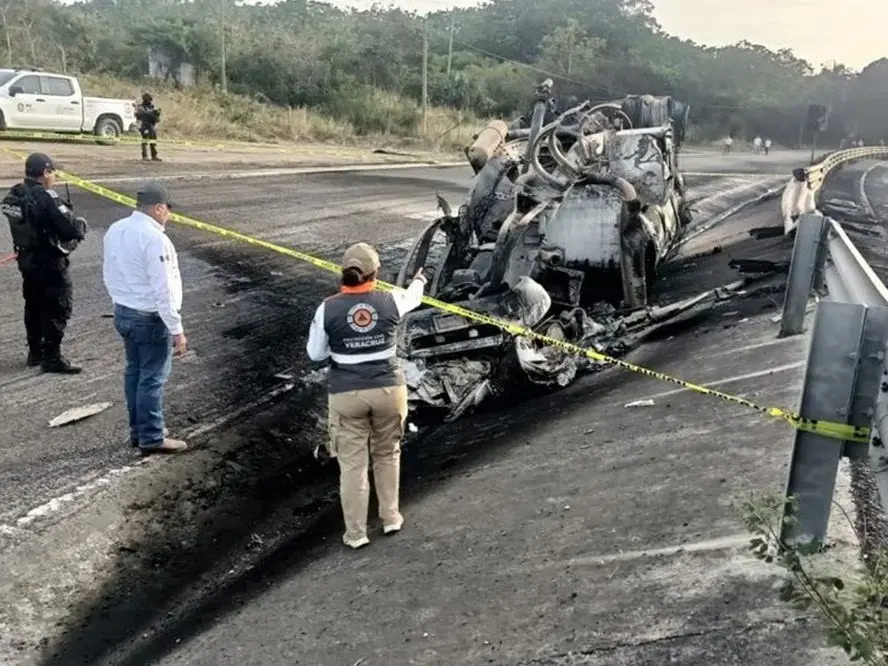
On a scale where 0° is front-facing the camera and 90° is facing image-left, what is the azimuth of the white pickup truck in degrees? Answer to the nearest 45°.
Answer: approximately 90°

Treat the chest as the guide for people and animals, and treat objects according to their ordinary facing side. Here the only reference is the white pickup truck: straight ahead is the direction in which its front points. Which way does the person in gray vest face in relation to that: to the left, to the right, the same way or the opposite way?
to the right

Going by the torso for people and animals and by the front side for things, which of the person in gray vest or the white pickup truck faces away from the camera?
the person in gray vest

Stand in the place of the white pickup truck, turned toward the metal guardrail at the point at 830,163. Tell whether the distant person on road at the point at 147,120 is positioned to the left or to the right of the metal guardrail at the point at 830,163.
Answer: right

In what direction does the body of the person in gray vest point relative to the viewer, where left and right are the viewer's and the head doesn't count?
facing away from the viewer

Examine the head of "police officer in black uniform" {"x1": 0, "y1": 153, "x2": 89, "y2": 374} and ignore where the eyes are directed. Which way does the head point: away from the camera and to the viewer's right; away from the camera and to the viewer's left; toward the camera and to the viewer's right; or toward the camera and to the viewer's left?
away from the camera and to the viewer's right

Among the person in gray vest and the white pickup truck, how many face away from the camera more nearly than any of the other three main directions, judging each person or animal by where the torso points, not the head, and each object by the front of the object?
1

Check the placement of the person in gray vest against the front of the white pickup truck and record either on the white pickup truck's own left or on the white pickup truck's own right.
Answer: on the white pickup truck's own left

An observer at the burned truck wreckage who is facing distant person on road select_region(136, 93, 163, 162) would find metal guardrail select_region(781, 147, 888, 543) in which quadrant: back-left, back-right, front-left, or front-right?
back-left

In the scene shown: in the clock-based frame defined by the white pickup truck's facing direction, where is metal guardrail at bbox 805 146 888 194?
The metal guardrail is roughly at 7 o'clock from the white pickup truck.

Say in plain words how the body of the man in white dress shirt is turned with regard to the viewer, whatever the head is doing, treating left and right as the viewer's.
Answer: facing away from the viewer and to the right of the viewer

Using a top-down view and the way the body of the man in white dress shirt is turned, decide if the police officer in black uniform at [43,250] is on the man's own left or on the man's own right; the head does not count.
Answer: on the man's own left
